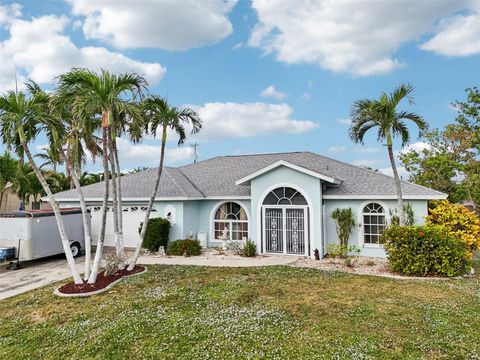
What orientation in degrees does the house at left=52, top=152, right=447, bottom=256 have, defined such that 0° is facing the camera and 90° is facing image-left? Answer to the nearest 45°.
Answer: approximately 0°

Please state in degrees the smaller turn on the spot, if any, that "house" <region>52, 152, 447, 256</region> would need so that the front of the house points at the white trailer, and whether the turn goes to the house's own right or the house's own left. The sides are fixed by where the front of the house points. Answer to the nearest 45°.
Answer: approximately 90° to the house's own right

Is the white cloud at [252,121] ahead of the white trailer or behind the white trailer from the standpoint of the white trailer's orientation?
behind

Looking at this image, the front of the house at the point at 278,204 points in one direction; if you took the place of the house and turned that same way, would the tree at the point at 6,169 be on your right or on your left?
on your right
